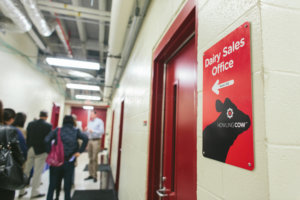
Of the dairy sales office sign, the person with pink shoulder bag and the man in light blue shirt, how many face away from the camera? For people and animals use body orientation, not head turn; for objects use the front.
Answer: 1

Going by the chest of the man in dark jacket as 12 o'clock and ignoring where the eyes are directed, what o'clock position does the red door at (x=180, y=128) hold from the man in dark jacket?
The red door is roughly at 4 o'clock from the man in dark jacket.

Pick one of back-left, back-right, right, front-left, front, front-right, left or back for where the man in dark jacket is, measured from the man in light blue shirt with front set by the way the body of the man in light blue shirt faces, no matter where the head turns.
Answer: front

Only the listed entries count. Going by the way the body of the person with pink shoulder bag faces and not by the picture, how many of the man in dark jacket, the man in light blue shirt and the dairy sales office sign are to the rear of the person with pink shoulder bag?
1

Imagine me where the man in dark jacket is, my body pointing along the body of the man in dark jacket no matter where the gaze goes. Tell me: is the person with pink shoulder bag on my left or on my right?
on my right

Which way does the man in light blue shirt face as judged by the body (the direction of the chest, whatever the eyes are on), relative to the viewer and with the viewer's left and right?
facing the viewer and to the left of the viewer

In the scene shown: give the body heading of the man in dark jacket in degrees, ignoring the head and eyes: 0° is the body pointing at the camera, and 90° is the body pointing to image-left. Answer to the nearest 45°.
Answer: approximately 225°

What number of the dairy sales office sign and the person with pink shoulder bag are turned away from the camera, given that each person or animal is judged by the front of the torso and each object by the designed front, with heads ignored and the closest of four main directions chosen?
1

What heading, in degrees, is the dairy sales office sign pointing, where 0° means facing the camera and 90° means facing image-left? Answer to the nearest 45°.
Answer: approximately 45°

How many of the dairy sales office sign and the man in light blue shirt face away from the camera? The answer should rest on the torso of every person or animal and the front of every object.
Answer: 0

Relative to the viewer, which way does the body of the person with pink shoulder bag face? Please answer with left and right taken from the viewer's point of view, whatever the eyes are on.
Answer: facing away from the viewer

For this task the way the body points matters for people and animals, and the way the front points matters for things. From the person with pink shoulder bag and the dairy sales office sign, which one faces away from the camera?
the person with pink shoulder bag

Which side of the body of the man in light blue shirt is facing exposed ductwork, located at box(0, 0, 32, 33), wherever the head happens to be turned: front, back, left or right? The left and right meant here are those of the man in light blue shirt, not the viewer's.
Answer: front
